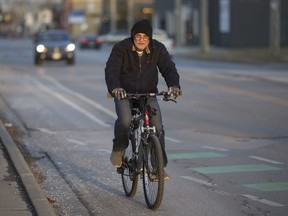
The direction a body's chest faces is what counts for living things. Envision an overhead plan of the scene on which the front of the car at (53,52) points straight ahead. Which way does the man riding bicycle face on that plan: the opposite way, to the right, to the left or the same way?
the same way

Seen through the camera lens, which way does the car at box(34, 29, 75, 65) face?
facing the viewer

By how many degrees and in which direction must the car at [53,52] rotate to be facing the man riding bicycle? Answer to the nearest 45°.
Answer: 0° — it already faces them

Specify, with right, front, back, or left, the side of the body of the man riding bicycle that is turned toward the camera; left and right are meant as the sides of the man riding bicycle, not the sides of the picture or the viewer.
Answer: front

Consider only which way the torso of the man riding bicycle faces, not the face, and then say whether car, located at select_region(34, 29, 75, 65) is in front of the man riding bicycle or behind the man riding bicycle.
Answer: behind

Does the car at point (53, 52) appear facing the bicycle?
yes

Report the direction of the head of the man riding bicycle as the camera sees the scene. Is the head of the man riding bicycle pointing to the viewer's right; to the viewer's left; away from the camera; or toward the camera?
toward the camera
